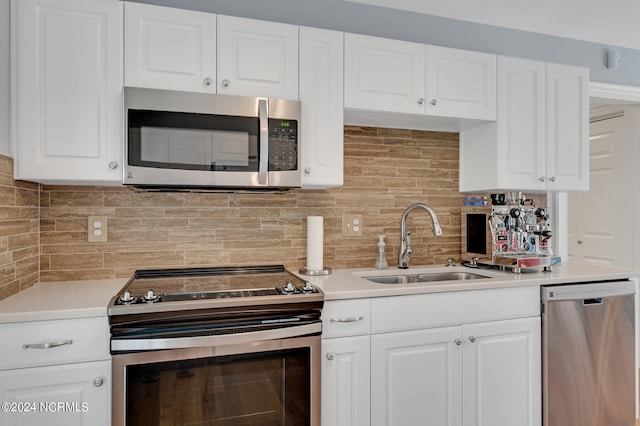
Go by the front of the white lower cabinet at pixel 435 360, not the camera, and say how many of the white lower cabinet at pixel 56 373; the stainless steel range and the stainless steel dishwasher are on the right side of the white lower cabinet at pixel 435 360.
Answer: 2

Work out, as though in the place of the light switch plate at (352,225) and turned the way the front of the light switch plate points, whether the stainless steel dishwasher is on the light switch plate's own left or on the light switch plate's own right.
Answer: on the light switch plate's own left

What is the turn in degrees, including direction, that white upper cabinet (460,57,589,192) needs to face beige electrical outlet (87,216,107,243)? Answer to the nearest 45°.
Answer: approximately 90° to its right

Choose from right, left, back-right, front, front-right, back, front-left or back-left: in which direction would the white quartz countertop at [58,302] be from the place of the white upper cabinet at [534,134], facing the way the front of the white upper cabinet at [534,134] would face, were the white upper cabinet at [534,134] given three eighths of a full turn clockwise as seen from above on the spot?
front-left

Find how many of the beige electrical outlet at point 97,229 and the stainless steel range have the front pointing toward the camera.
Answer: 2

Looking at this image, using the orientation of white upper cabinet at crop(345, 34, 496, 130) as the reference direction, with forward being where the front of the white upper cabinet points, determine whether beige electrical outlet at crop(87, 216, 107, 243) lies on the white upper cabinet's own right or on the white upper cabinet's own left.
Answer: on the white upper cabinet's own right

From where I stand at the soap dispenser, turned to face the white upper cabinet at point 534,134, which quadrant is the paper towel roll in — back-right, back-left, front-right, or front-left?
back-right
